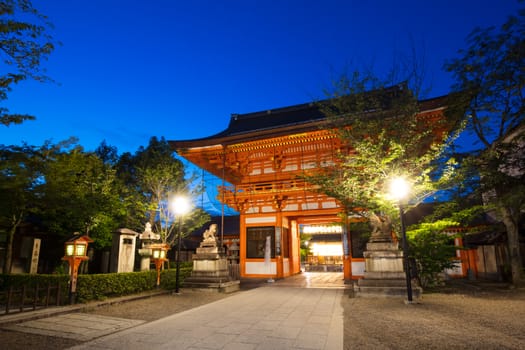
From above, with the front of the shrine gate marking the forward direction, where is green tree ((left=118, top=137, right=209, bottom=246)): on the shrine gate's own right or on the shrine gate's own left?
on the shrine gate's own right

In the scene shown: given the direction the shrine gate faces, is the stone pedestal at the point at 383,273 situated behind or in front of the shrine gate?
in front

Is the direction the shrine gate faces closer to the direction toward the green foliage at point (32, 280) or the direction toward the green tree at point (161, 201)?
the green foliage

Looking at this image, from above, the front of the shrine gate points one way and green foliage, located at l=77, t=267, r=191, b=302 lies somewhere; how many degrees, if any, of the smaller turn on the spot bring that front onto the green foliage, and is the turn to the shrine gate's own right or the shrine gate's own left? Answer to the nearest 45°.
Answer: approximately 45° to the shrine gate's own right

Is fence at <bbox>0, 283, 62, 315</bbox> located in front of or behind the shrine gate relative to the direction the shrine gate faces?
in front

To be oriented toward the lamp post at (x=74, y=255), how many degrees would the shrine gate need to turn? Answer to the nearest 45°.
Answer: approximately 45° to its right

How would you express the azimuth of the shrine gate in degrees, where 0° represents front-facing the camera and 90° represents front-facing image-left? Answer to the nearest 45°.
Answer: approximately 0°

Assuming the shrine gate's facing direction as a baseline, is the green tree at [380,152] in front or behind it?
in front
